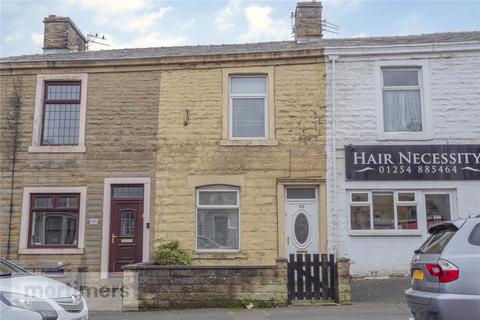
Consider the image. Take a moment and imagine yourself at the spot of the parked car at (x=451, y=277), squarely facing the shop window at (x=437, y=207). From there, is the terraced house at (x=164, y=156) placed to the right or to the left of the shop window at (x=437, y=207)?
left

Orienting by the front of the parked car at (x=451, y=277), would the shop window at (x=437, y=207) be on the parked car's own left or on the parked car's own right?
on the parked car's own left

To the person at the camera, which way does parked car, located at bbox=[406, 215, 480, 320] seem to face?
facing away from the viewer and to the right of the viewer

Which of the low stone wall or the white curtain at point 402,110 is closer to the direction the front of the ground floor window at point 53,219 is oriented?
the low stone wall

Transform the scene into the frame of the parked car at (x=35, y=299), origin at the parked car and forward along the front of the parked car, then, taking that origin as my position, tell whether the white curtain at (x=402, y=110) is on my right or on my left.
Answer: on my left

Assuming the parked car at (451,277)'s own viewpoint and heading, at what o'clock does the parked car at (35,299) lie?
the parked car at (35,299) is roughly at 7 o'clock from the parked car at (451,277).

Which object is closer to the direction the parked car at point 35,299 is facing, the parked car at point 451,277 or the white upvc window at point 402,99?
the parked car

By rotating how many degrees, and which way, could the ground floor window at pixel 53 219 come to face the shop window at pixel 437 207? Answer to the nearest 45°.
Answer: approximately 45° to its left

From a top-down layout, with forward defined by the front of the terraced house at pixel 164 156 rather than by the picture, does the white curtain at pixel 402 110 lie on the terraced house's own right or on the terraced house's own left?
on the terraced house's own left

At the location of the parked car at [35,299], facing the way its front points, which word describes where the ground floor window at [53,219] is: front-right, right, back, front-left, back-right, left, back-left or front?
back-left

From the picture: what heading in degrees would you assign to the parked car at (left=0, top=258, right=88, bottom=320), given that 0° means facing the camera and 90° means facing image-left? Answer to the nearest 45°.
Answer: approximately 315°

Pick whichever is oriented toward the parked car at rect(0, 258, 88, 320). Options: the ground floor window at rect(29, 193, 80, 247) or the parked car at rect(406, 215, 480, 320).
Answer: the ground floor window

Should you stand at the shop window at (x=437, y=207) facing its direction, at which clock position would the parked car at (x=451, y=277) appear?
The parked car is roughly at 12 o'clock from the shop window.

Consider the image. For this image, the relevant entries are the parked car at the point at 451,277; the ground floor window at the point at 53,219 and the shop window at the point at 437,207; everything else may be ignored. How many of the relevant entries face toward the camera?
2

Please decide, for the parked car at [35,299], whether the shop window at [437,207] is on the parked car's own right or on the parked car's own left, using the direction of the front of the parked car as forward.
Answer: on the parked car's own left
